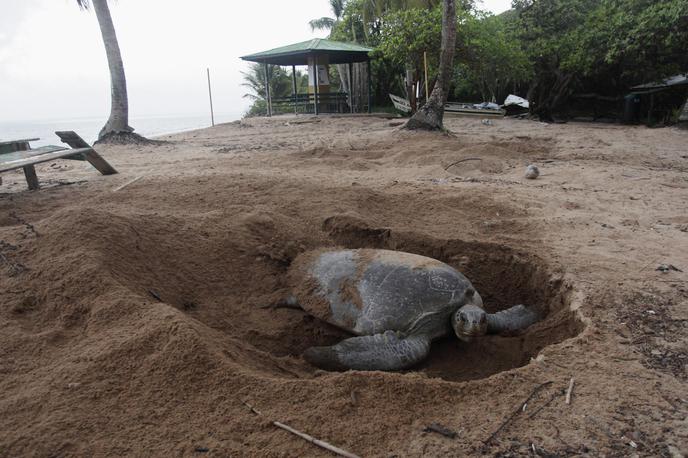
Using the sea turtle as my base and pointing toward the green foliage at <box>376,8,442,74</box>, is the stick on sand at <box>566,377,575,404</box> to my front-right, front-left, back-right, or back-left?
back-right

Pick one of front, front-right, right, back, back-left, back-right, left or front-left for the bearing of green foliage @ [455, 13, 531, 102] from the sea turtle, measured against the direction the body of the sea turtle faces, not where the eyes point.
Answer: back-left

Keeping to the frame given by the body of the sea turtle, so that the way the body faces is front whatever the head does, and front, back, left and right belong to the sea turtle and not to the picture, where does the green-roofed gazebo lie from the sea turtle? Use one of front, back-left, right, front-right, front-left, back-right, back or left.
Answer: back-left

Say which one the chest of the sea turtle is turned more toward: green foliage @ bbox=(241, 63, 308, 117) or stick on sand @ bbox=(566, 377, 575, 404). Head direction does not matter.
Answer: the stick on sand

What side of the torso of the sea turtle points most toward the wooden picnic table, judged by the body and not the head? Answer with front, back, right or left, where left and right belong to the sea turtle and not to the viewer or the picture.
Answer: back

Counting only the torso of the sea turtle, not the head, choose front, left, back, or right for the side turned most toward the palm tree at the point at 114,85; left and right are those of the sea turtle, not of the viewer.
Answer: back

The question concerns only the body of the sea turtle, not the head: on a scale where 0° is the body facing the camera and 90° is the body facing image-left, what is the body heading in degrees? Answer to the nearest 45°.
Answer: approximately 315°

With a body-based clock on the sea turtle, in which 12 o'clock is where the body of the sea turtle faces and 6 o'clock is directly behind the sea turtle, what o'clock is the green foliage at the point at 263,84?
The green foliage is roughly at 7 o'clock from the sea turtle.

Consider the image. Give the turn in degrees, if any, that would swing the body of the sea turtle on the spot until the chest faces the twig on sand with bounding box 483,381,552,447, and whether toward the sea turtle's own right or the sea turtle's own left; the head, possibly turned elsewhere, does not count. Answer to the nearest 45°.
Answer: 0° — it already faces it

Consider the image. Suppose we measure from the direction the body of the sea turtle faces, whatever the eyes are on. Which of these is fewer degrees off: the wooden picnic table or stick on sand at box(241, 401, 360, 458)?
the stick on sand

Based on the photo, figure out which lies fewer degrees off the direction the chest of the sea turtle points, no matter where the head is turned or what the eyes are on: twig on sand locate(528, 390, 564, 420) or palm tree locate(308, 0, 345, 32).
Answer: the twig on sand

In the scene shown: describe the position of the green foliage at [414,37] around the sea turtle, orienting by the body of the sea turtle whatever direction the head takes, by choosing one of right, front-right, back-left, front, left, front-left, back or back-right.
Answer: back-left

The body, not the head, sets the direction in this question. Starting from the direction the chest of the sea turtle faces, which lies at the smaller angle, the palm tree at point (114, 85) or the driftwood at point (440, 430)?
the driftwood

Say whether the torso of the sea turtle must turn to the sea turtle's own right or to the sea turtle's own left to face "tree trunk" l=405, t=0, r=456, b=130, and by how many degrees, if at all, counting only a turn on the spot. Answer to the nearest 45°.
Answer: approximately 135° to the sea turtle's own left

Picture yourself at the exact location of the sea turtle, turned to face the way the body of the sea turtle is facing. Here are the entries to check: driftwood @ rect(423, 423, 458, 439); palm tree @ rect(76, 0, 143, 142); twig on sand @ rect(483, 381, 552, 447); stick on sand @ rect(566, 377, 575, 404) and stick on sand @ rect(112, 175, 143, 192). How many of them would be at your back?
2
